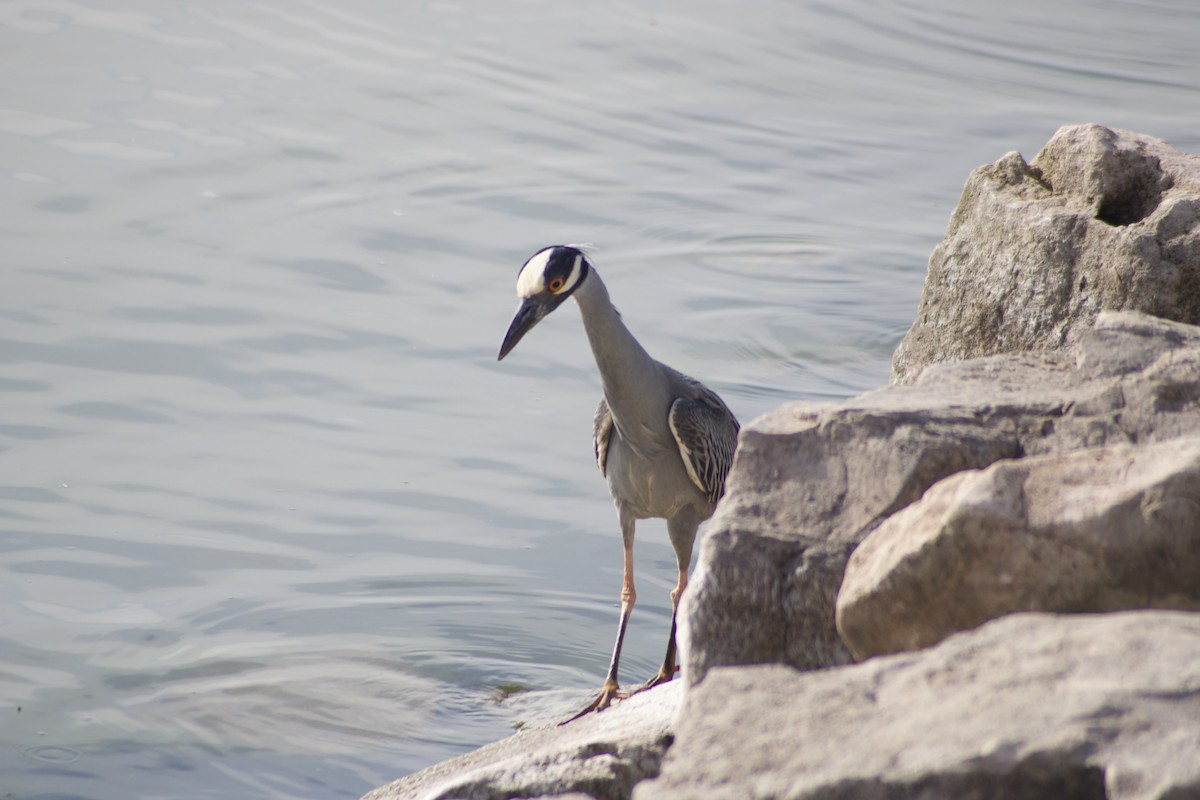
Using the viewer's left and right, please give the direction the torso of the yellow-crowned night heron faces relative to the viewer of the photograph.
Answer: facing the viewer and to the left of the viewer

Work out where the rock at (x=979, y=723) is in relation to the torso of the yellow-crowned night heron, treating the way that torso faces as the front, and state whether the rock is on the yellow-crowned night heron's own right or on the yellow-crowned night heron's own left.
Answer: on the yellow-crowned night heron's own left

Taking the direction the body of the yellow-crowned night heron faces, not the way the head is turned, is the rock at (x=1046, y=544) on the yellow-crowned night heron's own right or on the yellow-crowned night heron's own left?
on the yellow-crowned night heron's own left

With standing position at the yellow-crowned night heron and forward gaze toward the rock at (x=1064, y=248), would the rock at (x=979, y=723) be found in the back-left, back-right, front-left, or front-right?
front-right

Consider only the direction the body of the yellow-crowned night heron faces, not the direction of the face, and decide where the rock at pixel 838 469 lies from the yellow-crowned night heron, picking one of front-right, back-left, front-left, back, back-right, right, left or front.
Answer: front-left
